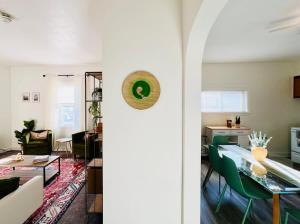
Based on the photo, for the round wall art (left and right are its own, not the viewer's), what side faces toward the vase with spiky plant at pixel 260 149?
left

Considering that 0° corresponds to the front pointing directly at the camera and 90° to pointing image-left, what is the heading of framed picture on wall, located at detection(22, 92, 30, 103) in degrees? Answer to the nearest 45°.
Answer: approximately 0°

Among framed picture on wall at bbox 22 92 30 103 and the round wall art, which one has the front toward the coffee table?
the framed picture on wall

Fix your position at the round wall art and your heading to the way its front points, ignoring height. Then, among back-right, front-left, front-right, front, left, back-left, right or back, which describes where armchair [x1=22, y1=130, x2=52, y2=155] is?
back-right

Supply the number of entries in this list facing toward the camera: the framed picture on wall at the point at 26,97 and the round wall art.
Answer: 2

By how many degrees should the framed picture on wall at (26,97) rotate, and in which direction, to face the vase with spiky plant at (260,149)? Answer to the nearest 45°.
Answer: approximately 45° to its left

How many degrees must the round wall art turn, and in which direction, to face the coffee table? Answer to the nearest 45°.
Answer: approximately 135° to its right

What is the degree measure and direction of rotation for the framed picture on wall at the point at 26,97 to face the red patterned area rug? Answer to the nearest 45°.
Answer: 0° — it already faces it

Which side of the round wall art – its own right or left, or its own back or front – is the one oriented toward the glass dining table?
left

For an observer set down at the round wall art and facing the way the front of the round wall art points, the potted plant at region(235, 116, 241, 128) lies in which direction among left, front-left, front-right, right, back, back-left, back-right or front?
back-left
